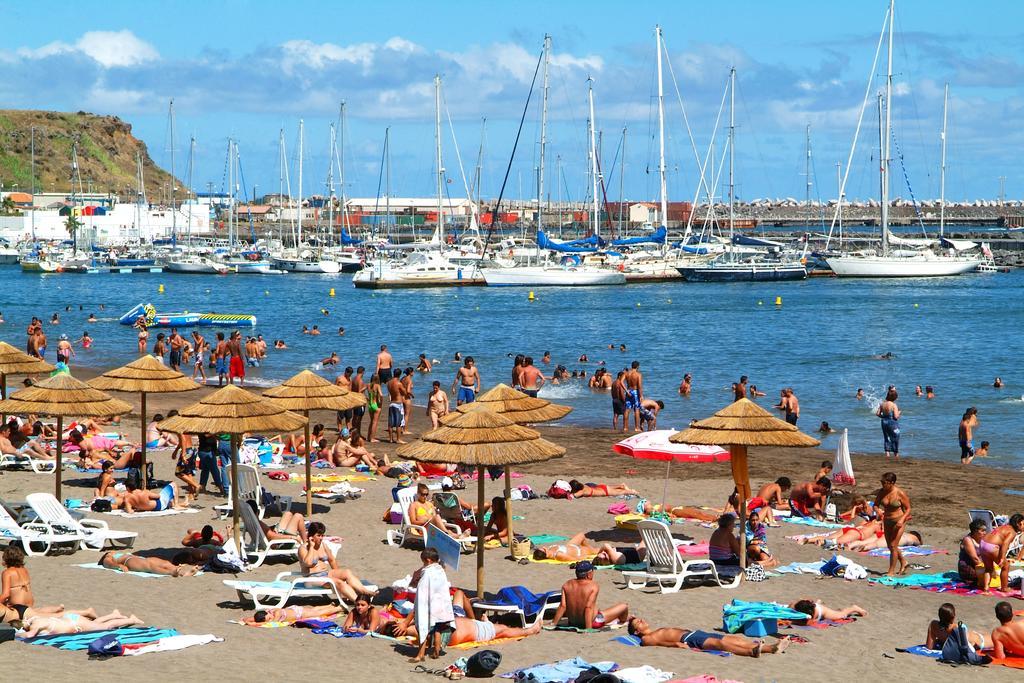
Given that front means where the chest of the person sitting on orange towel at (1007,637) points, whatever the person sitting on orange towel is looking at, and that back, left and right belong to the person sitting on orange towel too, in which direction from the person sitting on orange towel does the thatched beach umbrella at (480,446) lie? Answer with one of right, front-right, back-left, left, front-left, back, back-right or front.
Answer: left

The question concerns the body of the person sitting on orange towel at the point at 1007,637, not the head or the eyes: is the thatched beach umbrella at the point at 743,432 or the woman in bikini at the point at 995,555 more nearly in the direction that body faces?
the woman in bikini

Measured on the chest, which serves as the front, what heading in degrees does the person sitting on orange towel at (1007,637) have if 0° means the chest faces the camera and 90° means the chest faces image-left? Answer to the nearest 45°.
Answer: approximately 180°

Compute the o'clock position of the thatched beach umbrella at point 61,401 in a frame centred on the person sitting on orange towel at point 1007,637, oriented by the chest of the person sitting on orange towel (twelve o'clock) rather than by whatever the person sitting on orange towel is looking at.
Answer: The thatched beach umbrella is roughly at 9 o'clock from the person sitting on orange towel.

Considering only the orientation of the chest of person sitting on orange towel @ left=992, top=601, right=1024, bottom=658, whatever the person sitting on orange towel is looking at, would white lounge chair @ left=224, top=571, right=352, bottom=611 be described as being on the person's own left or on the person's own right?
on the person's own left

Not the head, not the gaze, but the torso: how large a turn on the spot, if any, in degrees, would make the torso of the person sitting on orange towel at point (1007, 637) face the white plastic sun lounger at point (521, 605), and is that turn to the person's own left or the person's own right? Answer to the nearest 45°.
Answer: approximately 90° to the person's own left

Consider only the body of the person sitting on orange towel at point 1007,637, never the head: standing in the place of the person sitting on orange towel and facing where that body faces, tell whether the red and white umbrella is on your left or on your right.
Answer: on your left

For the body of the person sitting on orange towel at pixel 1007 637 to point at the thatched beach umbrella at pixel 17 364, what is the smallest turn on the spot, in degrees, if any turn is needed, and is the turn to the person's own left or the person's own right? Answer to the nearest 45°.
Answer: approximately 90° to the person's own left

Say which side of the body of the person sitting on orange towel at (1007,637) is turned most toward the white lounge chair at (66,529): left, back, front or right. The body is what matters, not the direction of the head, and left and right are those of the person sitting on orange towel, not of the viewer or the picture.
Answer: left

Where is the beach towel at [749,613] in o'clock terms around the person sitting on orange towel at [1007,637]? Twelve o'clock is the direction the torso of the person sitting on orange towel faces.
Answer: The beach towel is roughly at 9 o'clock from the person sitting on orange towel.

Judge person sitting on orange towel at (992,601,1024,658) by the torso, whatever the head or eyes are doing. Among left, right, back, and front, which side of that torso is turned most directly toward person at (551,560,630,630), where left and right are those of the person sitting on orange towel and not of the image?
left

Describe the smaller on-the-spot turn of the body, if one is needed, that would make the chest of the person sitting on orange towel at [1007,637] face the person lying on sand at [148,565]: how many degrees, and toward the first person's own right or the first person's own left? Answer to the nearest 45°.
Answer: approximately 90° to the first person's own left

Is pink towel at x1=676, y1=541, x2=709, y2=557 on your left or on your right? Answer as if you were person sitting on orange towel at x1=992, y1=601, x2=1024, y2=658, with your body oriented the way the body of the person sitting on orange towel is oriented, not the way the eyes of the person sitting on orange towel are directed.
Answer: on your left
